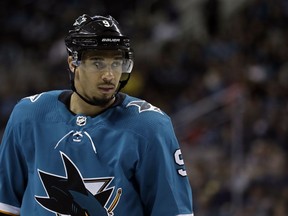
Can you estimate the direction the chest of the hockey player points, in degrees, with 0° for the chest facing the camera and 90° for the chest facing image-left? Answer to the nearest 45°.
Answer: approximately 0°
